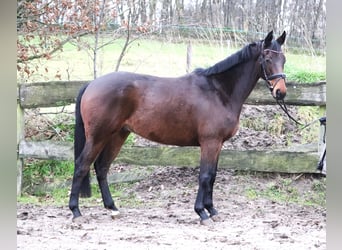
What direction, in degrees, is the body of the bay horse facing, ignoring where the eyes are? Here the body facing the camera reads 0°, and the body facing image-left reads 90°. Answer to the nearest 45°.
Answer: approximately 270°
